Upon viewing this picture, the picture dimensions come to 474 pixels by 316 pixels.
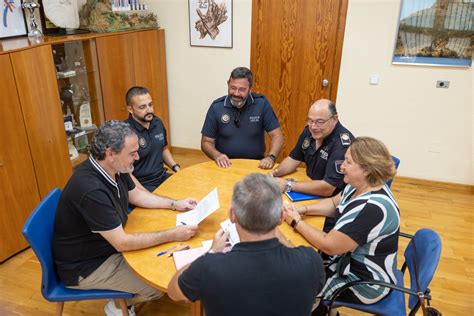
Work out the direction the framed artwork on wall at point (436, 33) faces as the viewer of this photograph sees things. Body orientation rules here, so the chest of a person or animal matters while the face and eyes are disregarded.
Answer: facing the viewer

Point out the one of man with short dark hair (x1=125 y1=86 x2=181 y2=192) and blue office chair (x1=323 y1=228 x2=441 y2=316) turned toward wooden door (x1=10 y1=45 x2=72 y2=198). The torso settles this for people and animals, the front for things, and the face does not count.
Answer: the blue office chair

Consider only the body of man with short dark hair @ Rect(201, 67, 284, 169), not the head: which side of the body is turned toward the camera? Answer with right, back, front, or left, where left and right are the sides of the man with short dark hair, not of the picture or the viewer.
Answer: front

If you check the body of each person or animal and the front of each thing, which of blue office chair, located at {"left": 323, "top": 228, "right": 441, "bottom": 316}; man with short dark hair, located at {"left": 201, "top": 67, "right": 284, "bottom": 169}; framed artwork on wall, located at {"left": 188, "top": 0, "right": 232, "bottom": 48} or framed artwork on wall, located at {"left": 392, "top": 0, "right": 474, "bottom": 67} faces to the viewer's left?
the blue office chair

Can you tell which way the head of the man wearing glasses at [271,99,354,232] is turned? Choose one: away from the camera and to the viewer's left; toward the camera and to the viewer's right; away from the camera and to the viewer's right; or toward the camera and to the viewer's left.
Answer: toward the camera and to the viewer's left

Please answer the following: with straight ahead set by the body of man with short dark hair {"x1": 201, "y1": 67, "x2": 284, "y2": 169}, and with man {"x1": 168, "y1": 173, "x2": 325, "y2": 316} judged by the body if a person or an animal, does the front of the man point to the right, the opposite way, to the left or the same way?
the opposite way

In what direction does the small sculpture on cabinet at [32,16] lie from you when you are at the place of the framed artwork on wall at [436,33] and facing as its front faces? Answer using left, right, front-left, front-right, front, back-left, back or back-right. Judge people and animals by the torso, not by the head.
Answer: front-right

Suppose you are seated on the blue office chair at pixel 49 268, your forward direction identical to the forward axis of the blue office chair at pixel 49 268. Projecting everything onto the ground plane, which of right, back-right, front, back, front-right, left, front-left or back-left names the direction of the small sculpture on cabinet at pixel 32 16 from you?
left

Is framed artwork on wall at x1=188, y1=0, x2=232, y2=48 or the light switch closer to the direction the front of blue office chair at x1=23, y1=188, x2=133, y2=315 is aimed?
the light switch

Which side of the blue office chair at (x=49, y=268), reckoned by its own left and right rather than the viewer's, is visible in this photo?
right

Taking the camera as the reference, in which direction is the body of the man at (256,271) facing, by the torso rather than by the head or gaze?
away from the camera

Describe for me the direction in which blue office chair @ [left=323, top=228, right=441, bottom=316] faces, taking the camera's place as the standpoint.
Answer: facing to the left of the viewer

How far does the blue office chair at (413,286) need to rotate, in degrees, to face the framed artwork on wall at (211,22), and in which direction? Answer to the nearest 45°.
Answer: approximately 45° to its right

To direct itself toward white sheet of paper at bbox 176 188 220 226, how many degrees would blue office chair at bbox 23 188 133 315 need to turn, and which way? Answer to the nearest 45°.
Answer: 0° — it already faces it

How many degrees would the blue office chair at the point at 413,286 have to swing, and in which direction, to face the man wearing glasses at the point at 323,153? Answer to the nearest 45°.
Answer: approximately 45° to its right

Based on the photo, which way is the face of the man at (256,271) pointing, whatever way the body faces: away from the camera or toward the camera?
away from the camera

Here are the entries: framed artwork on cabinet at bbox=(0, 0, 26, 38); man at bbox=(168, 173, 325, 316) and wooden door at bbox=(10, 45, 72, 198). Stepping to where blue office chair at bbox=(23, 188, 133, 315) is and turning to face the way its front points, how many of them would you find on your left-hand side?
2

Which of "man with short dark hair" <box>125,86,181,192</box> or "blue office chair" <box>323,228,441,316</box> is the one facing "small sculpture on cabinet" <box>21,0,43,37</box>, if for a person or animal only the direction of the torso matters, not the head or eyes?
the blue office chair

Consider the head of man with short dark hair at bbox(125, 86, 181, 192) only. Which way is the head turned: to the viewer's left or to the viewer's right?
to the viewer's right
